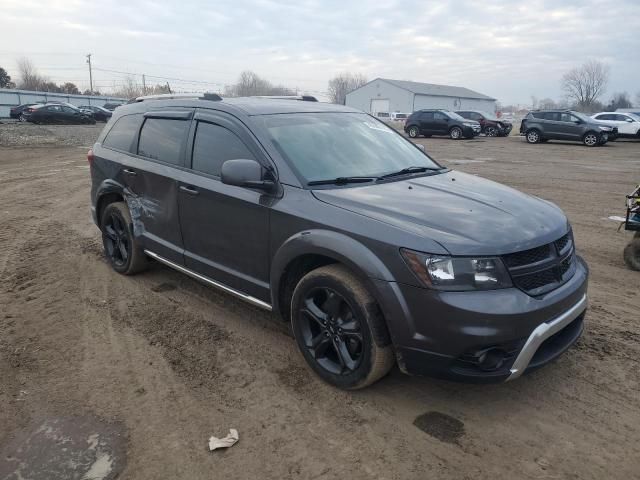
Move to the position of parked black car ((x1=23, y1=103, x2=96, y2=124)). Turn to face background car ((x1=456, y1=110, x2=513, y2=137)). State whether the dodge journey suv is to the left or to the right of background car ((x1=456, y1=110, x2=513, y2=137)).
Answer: right

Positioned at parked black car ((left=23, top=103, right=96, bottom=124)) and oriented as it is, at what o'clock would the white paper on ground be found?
The white paper on ground is roughly at 3 o'clock from the parked black car.

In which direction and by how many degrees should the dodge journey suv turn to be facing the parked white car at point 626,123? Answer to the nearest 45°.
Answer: approximately 90° to its left

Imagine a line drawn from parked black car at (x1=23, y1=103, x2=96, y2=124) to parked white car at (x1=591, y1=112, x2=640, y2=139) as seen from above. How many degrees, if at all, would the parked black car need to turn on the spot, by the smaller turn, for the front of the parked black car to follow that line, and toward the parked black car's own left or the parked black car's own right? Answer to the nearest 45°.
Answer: approximately 45° to the parked black car's own right

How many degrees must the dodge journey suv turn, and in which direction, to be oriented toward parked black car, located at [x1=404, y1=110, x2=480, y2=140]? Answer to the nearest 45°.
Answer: approximately 135° to its left

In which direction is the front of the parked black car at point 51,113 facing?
to the viewer's right
